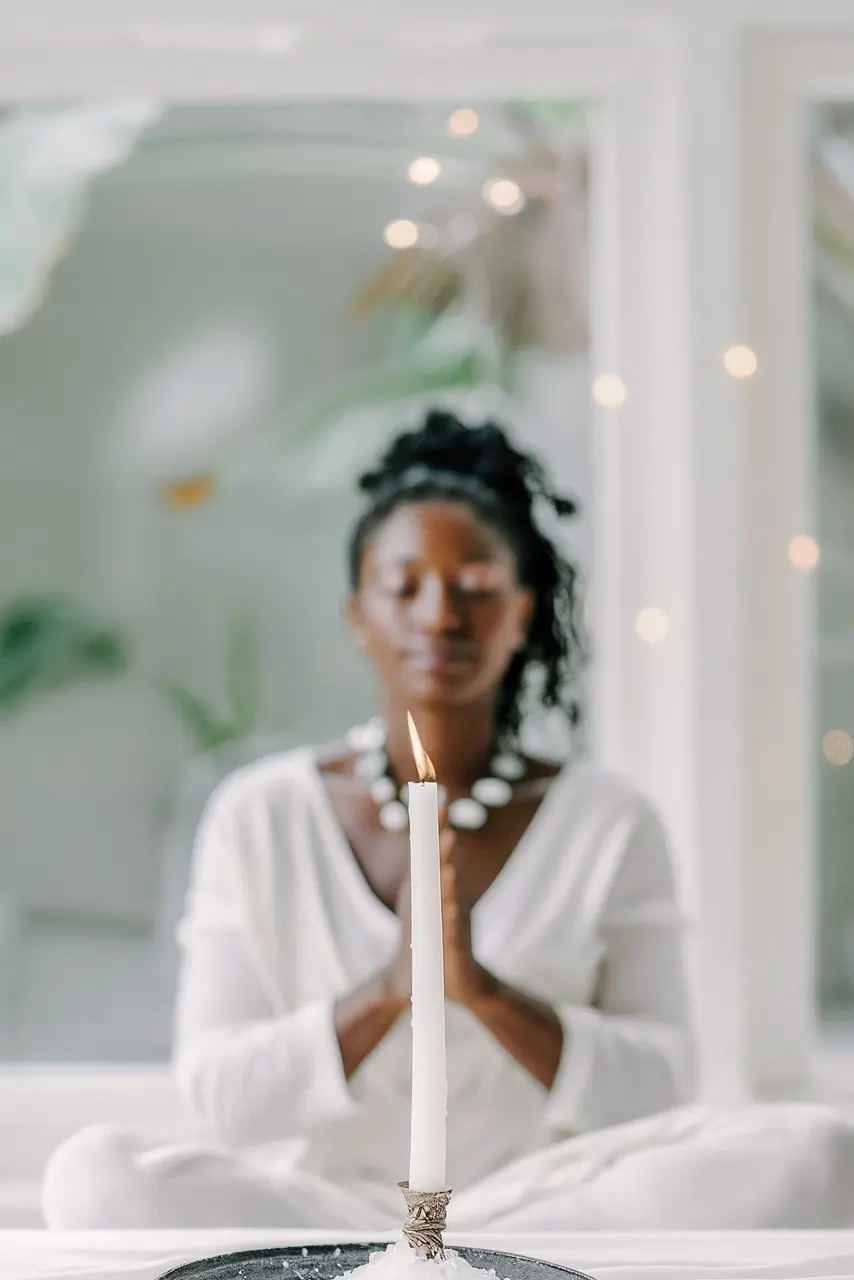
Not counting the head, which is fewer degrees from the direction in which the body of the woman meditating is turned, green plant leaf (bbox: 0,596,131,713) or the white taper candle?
the white taper candle

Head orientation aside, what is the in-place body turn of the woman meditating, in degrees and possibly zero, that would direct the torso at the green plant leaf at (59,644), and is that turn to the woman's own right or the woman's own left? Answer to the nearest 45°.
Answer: approximately 135° to the woman's own right

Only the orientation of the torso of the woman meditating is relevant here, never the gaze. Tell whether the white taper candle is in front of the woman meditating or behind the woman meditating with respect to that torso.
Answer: in front

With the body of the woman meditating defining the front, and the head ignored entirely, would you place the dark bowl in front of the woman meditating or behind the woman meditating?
in front

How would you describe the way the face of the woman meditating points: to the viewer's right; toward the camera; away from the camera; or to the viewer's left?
toward the camera

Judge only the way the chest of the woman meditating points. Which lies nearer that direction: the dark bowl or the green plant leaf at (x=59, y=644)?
the dark bowl

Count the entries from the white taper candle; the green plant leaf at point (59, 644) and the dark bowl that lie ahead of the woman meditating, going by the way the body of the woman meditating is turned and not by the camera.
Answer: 2

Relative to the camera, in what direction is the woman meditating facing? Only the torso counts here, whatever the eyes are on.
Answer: toward the camera
